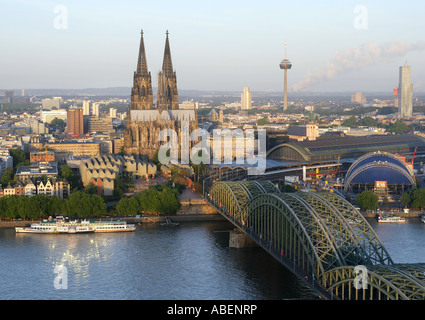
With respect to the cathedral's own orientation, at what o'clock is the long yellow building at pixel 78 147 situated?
The long yellow building is roughly at 10 o'clock from the cathedral.

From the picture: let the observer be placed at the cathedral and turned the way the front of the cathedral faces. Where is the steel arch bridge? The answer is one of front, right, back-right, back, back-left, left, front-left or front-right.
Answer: back

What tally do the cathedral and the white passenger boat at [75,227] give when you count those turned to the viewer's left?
1

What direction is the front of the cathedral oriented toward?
away from the camera

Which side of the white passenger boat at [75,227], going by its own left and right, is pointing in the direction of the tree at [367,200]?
back

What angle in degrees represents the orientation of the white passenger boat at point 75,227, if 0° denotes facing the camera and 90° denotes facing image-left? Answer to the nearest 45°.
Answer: approximately 90°

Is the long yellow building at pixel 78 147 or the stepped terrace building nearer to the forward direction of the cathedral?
the long yellow building

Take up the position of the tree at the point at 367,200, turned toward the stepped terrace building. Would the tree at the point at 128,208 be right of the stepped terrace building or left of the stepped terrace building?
left

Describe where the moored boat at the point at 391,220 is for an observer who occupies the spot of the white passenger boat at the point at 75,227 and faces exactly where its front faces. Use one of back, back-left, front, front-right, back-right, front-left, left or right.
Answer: back

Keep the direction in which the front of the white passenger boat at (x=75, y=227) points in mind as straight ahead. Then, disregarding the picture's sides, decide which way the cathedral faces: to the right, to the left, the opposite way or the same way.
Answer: to the right

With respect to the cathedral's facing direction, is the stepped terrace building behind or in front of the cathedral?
behind

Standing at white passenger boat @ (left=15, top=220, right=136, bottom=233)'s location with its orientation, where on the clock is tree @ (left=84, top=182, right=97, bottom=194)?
The tree is roughly at 3 o'clock from the white passenger boat.

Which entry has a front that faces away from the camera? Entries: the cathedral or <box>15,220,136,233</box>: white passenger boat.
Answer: the cathedral
